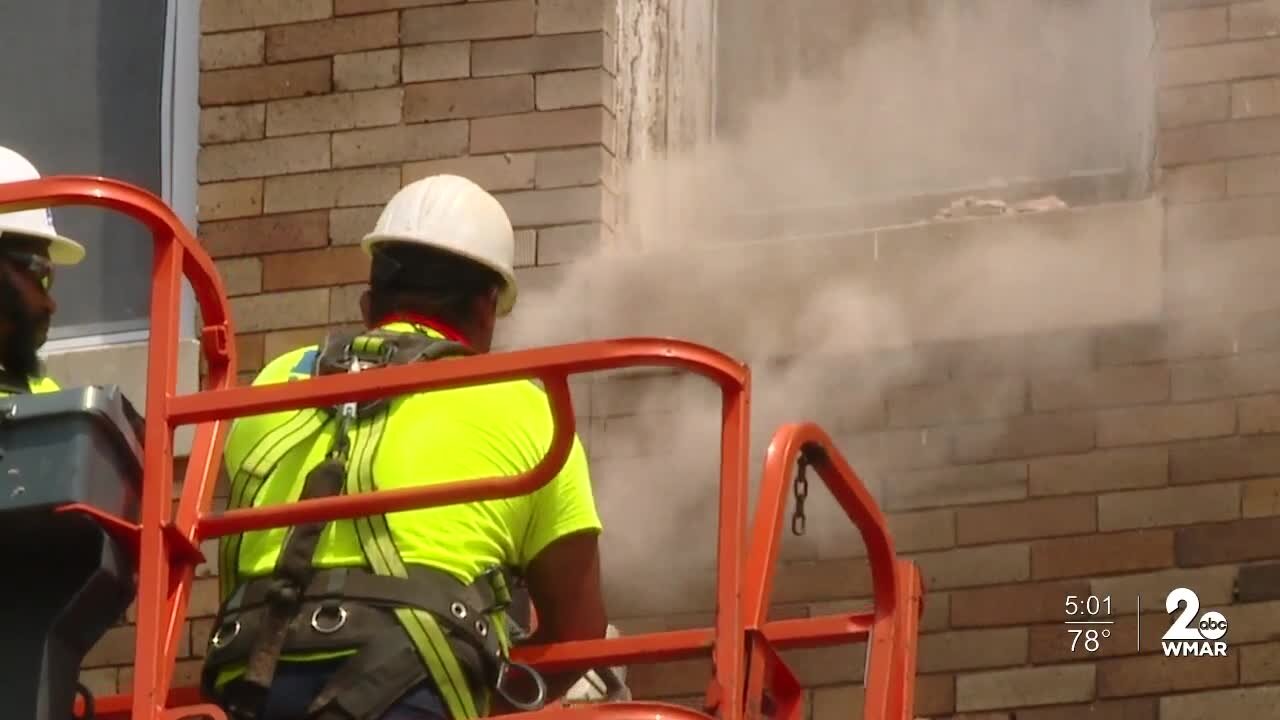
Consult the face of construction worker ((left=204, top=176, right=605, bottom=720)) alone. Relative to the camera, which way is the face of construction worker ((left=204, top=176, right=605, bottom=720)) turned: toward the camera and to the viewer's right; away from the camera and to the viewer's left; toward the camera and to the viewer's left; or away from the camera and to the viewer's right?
away from the camera and to the viewer's right

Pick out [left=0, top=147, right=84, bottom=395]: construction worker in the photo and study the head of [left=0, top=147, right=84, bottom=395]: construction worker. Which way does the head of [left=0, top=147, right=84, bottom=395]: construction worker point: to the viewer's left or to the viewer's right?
to the viewer's right
